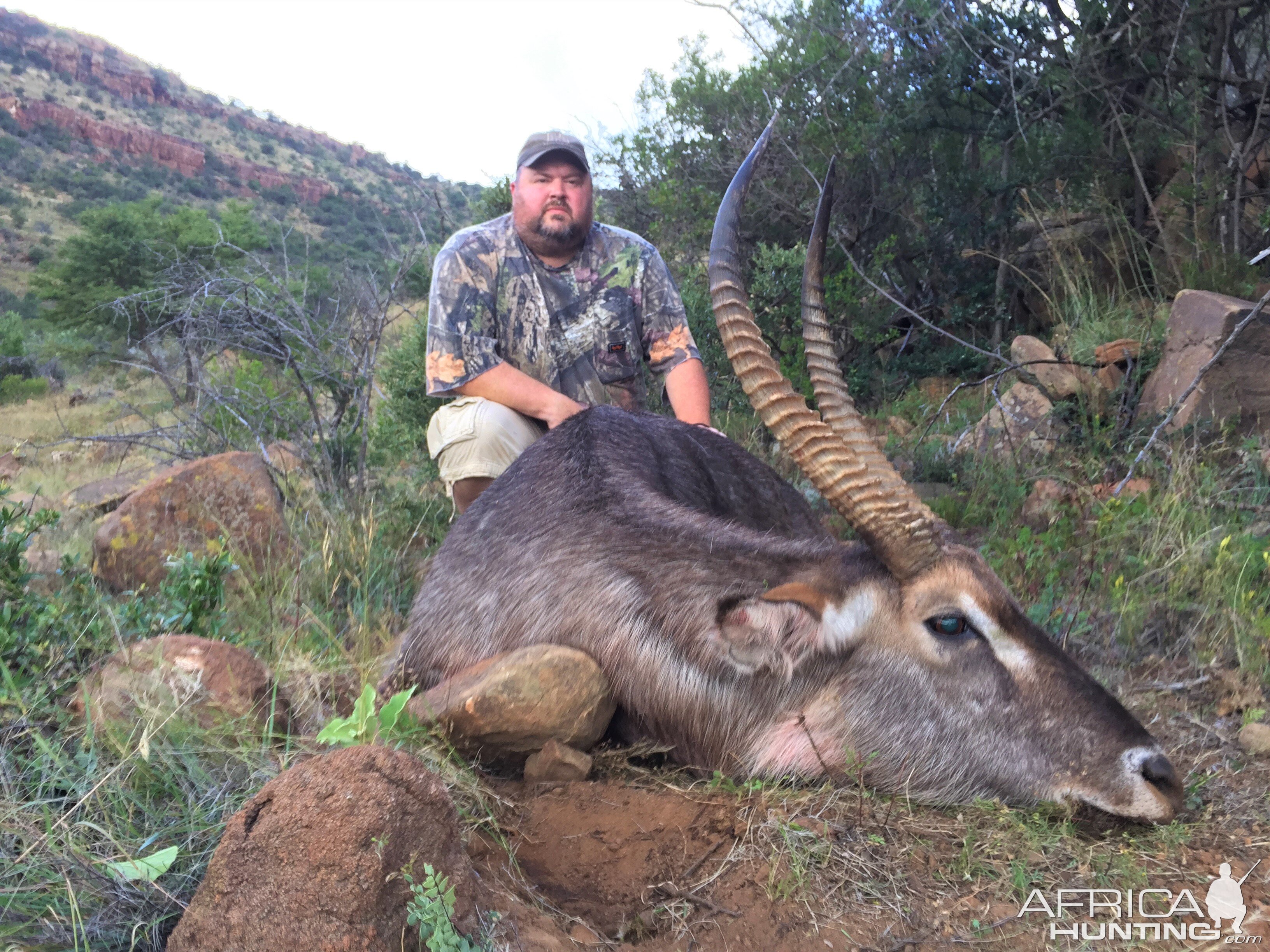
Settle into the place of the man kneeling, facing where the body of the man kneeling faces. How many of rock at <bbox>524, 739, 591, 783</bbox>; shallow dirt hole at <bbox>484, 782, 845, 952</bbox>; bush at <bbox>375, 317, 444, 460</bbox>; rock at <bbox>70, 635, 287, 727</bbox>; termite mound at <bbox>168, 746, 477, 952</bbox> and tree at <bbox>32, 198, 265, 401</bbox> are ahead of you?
4

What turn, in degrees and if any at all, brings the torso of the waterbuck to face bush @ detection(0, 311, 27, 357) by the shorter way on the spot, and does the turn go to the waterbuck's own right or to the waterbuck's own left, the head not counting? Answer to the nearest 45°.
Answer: approximately 135° to the waterbuck's own left

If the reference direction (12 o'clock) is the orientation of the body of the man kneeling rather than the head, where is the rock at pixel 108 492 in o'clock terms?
The rock is roughly at 4 o'clock from the man kneeling.

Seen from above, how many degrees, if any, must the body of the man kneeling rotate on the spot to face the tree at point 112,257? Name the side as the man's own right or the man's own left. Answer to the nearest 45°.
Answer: approximately 135° to the man's own right

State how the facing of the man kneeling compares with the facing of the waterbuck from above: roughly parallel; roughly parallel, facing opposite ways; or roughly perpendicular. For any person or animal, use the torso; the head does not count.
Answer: roughly perpendicular

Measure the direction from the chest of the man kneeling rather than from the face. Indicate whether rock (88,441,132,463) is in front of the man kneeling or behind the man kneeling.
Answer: behind

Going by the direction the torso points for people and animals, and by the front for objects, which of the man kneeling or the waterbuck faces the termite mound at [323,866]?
the man kneeling

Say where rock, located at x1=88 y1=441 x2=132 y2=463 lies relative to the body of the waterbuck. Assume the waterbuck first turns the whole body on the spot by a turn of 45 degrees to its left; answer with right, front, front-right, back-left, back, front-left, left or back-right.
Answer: left

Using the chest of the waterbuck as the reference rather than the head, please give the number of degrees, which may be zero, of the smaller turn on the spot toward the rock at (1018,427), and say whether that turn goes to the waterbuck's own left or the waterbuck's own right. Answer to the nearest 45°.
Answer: approximately 90° to the waterbuck's own left

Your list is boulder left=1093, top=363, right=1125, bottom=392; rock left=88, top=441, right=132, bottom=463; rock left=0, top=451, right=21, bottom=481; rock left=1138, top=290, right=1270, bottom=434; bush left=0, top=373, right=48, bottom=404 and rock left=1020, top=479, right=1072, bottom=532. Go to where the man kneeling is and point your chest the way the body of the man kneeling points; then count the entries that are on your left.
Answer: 3

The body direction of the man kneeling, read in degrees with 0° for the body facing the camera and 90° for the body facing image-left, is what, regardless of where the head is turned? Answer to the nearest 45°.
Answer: approximately 0°

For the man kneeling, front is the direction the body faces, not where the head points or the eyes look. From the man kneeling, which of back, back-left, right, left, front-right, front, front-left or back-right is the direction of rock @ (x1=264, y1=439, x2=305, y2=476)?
back-right

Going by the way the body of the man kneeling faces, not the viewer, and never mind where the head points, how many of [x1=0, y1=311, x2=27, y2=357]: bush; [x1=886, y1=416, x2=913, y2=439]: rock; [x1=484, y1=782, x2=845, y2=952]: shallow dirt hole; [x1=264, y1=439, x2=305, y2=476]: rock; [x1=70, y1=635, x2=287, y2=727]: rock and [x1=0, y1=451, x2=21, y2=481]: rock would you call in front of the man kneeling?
2

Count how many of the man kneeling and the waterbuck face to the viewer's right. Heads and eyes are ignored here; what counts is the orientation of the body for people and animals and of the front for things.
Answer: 1

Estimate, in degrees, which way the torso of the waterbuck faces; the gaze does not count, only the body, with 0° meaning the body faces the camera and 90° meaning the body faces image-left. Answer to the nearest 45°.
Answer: approximately 270°

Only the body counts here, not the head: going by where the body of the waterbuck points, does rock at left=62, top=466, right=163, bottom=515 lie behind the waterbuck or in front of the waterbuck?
behind
